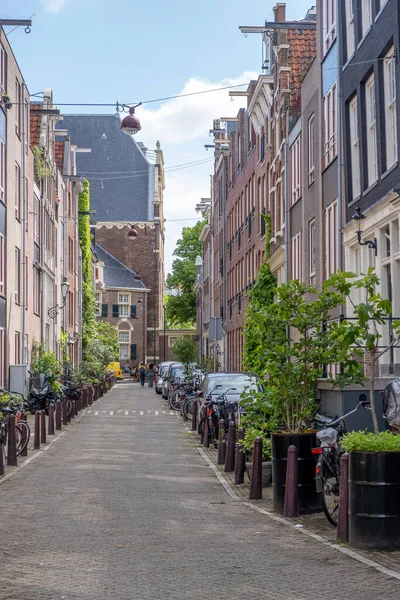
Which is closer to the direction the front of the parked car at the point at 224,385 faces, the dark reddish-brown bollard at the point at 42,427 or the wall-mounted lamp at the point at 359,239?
the wall-mounted lamp

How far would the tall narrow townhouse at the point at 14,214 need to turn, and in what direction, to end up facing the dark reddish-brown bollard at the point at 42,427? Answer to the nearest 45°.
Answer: approximately 90° to its right

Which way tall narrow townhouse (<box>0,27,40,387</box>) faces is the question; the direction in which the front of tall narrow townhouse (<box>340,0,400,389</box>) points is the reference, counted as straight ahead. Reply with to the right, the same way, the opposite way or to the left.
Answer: the opposite way

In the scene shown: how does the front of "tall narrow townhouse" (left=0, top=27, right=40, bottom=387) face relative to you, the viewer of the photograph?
facing to the right of the viewer

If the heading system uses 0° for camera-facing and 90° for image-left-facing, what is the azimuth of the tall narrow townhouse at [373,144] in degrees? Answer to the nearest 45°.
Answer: approximately 90°
